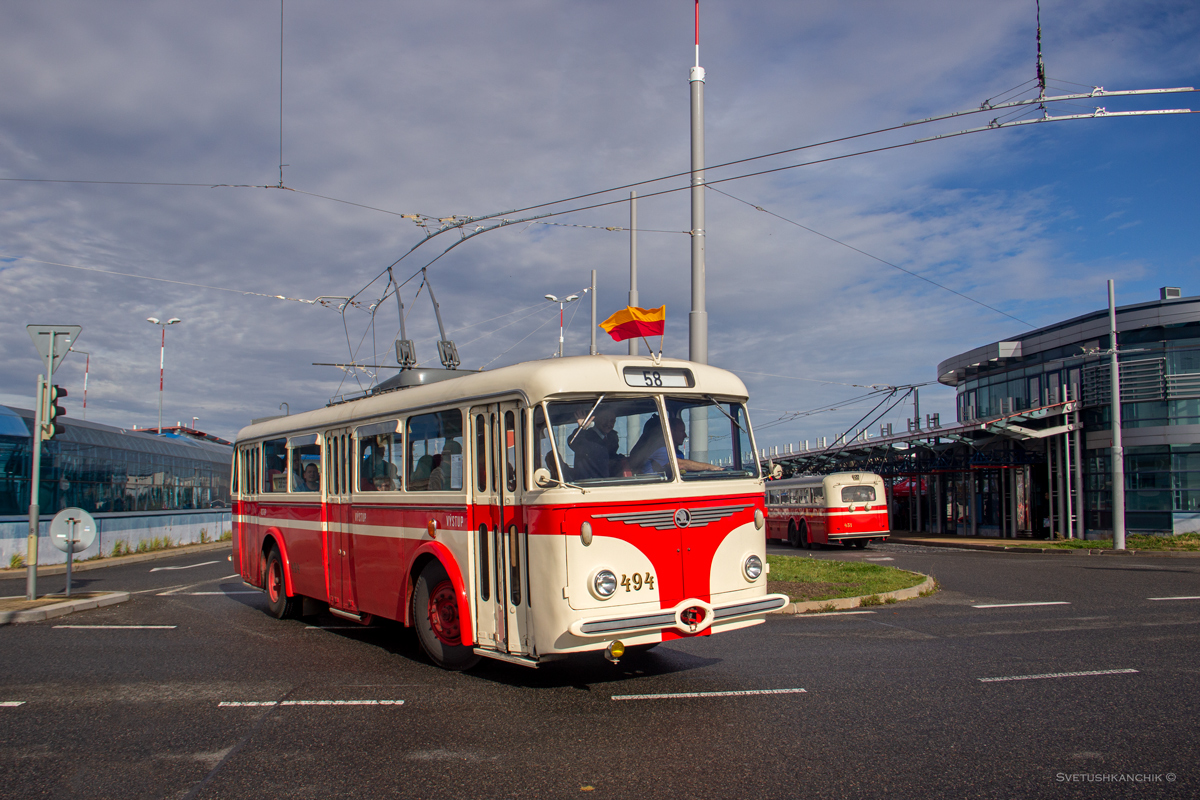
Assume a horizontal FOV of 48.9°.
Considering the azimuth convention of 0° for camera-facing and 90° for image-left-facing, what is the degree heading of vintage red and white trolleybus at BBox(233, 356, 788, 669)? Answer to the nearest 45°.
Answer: approximately 315°

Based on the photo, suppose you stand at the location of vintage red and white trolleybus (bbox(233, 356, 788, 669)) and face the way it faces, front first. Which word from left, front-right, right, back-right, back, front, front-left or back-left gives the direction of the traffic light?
back

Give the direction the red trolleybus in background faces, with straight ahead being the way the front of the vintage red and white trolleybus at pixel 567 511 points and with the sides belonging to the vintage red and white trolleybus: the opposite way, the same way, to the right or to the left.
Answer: the opposite way

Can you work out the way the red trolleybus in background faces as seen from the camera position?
facing away from the viewer and to the left of the viewer

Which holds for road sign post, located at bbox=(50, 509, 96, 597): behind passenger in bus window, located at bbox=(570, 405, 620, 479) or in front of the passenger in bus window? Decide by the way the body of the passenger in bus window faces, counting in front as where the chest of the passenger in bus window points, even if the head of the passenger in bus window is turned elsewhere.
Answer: behind

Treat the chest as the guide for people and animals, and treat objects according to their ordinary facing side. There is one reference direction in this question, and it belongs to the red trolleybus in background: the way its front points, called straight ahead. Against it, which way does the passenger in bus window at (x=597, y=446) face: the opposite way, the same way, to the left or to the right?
the opposite way

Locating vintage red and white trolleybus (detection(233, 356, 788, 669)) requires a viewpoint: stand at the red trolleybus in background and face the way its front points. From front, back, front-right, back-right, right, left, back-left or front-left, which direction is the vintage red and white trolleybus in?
back-left

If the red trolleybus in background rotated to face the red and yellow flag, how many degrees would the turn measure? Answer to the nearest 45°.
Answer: approximately 135° to its left

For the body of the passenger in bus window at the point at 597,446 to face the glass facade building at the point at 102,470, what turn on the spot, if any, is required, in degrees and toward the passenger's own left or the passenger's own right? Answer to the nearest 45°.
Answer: approximately 180°
